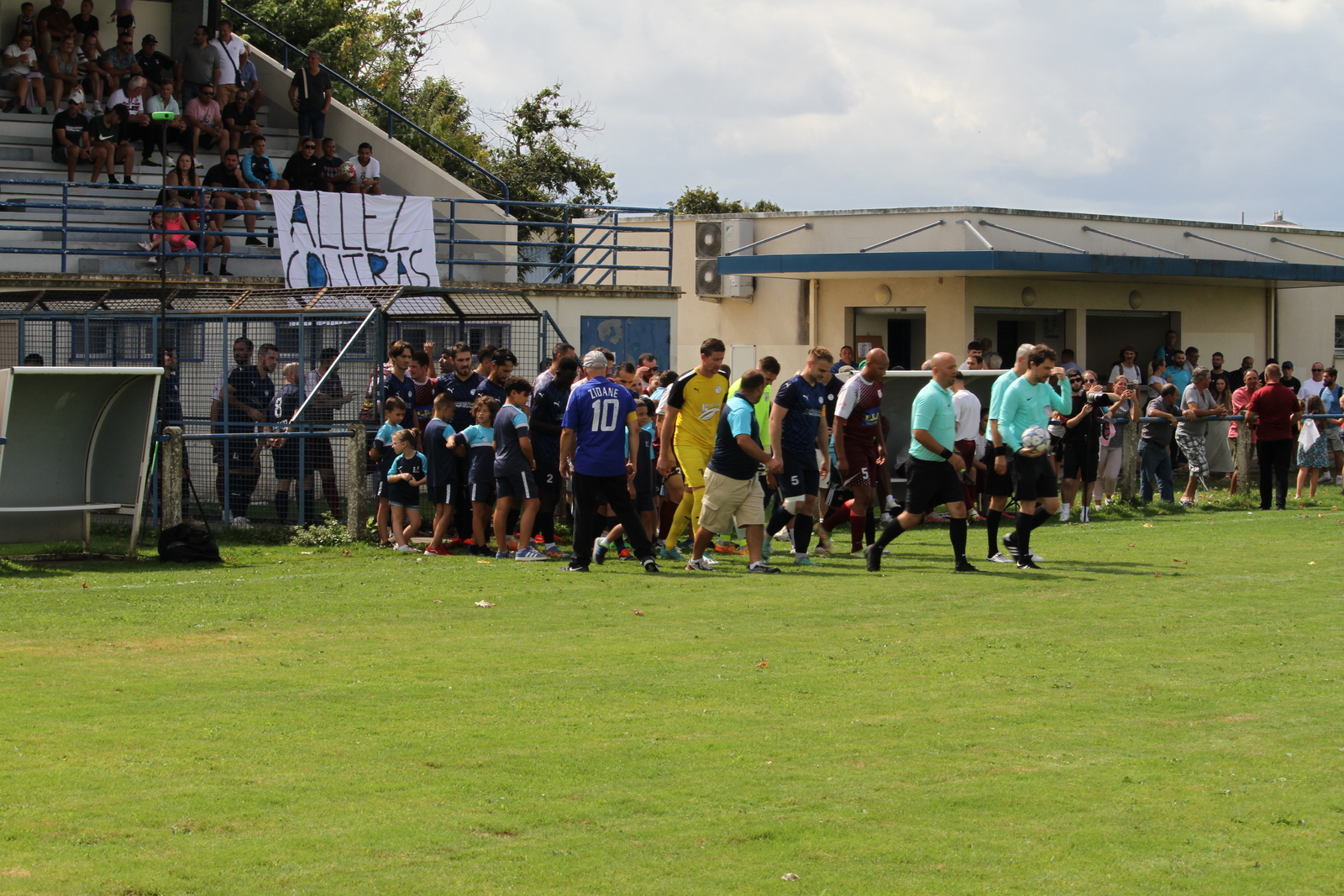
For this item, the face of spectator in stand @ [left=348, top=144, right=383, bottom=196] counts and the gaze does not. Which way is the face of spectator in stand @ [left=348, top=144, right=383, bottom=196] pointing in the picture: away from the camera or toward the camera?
toward the camera

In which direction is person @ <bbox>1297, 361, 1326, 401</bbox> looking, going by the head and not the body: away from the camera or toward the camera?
toward the camera

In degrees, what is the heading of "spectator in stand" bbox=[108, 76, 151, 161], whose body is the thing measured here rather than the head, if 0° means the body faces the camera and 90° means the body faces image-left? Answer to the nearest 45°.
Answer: approximately 315°

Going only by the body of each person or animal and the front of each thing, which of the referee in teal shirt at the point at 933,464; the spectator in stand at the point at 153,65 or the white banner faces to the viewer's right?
the referee in teal shirt

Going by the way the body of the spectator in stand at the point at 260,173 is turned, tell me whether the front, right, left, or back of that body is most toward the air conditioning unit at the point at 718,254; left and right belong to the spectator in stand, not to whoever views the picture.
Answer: left

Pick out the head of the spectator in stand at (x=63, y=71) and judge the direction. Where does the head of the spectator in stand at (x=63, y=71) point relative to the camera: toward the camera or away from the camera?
toward the camera

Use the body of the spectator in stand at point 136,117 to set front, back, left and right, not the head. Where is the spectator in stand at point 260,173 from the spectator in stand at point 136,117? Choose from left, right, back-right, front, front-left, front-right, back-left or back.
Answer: front

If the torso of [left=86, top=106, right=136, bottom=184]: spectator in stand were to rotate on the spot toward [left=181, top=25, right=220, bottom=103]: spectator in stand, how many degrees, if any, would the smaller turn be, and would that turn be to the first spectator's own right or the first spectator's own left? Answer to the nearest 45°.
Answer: approximately 90° to the first spectator's own left

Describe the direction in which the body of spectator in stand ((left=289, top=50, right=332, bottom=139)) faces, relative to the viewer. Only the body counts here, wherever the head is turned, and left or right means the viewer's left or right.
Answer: facing the viewer

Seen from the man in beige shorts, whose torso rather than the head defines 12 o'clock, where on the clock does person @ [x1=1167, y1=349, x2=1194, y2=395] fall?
The person is roughly at 10 o'clock from the man in beige shorts.

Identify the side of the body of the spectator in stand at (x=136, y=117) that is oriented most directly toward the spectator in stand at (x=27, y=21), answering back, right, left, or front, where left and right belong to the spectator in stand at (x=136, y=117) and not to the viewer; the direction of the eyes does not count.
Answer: back

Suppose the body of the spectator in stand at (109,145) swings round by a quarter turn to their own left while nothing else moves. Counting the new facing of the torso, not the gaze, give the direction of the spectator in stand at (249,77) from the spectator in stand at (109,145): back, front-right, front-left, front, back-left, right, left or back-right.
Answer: front

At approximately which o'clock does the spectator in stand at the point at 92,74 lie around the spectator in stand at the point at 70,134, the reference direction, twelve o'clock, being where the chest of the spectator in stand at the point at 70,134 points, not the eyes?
the spectator in stand at the point at 92,74 is roughly at 8 o'clock from the spectator in stand at the point at 70,134.

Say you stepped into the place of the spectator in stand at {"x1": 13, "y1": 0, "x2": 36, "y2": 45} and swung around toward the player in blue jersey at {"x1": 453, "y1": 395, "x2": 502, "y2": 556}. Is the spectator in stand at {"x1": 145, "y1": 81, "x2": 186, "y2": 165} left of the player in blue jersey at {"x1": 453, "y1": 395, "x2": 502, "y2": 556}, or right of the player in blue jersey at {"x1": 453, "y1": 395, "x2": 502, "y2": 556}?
left

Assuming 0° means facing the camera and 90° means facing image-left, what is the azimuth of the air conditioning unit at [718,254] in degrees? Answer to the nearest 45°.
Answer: approximately 45°

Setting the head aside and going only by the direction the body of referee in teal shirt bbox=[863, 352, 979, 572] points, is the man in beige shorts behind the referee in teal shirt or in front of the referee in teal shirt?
behind

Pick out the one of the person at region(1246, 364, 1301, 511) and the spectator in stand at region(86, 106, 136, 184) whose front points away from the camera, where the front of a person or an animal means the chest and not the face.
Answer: the person at region(1246, 364, 1301, 511)

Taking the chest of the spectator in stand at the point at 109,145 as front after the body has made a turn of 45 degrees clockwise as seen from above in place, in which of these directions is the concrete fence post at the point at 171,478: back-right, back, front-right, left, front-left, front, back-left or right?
front

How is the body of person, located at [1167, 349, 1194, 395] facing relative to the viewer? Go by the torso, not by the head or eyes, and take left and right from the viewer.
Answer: facing the viewer
